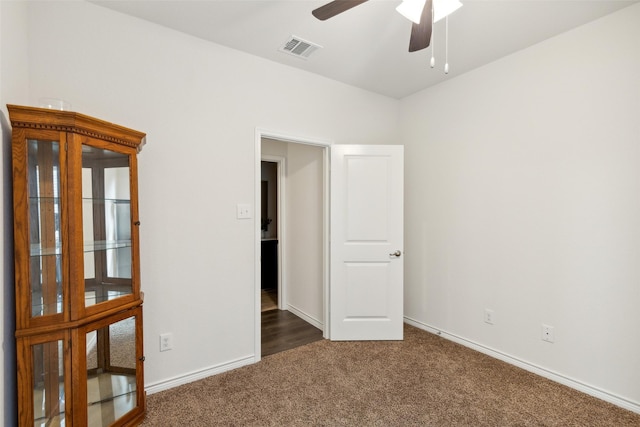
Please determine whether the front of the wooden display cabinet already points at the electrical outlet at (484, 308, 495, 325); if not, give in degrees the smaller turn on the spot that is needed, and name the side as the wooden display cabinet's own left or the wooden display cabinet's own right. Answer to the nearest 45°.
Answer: approximately 45° to the wooden display cabinet's own left

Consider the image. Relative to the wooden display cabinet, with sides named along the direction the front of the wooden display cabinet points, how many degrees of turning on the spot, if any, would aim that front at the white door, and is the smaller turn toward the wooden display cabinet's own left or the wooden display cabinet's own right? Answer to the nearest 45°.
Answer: approximately 45° to the wooden display cabinet's own left

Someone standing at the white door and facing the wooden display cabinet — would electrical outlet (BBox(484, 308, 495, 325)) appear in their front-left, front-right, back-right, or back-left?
back-left

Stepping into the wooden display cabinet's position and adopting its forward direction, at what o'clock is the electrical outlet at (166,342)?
The electrical outlet is roughly at 9 o'clock from the wooden display cabinet.

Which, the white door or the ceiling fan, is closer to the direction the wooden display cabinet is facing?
the ceiling fan

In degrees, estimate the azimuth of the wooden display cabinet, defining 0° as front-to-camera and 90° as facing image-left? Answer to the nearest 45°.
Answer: approximately 315°
